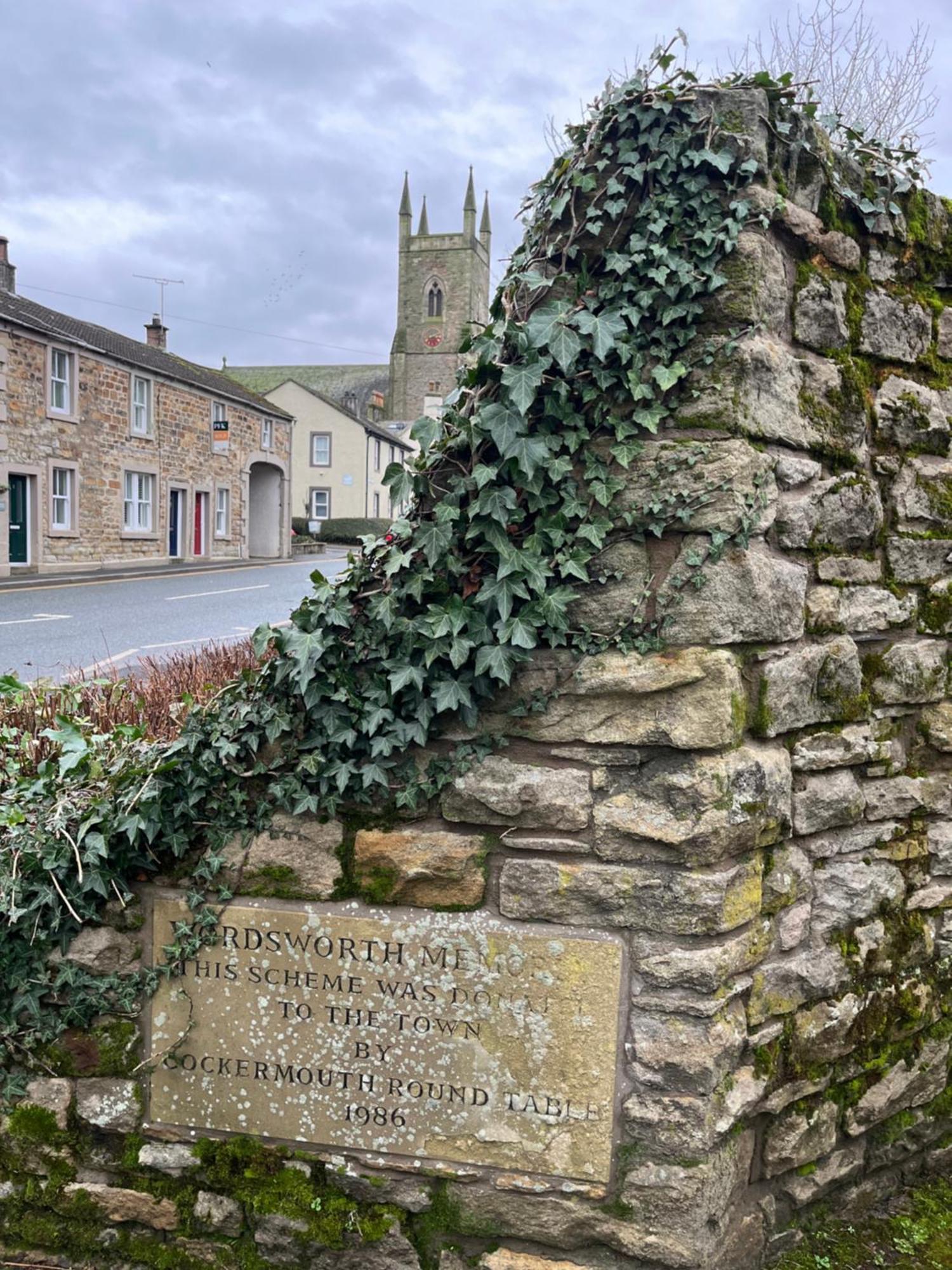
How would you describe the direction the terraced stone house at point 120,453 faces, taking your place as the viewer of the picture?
facing the viewer and to the right of the viewer

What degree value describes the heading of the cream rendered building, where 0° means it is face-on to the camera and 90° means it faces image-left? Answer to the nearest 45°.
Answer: approximately 270°

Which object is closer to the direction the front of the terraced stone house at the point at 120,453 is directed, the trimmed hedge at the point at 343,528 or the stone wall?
the stone wall

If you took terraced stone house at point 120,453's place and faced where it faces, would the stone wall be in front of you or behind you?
in front

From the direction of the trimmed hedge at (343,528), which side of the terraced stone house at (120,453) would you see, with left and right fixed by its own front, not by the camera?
left

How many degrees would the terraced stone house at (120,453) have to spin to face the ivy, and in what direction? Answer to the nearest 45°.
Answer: approximately 45° to its right

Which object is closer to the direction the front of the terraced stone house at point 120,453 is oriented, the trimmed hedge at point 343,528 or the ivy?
the ivy

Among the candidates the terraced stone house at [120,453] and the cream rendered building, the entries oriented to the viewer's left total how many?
0
